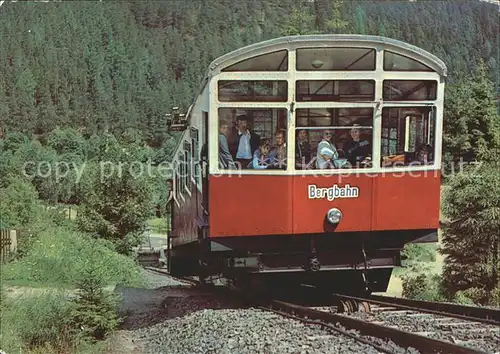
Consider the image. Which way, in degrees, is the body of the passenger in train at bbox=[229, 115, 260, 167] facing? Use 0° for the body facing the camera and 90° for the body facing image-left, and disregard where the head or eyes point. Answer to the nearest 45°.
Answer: approximately 0°

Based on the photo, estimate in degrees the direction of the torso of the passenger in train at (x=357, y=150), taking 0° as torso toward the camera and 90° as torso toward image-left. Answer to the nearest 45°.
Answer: approximately 0°

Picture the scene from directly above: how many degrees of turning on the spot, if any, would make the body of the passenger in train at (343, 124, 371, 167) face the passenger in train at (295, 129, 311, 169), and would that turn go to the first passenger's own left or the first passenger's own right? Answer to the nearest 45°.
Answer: approximately 90° to the first passenger's own right

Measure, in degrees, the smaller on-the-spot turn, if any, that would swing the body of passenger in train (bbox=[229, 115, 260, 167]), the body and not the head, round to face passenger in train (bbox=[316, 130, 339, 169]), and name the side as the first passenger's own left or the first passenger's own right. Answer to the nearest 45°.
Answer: approximately 90° to the first passenger's own left

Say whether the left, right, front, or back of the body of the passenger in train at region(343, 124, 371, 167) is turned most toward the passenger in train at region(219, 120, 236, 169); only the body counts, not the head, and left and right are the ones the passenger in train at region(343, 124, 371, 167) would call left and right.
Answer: right

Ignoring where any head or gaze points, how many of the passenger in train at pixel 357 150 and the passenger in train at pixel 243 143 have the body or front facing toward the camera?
2

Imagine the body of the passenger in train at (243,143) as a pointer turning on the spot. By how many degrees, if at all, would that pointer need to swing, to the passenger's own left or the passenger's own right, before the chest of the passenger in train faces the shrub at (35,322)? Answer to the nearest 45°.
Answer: approximately 90° to the passenger's own right
